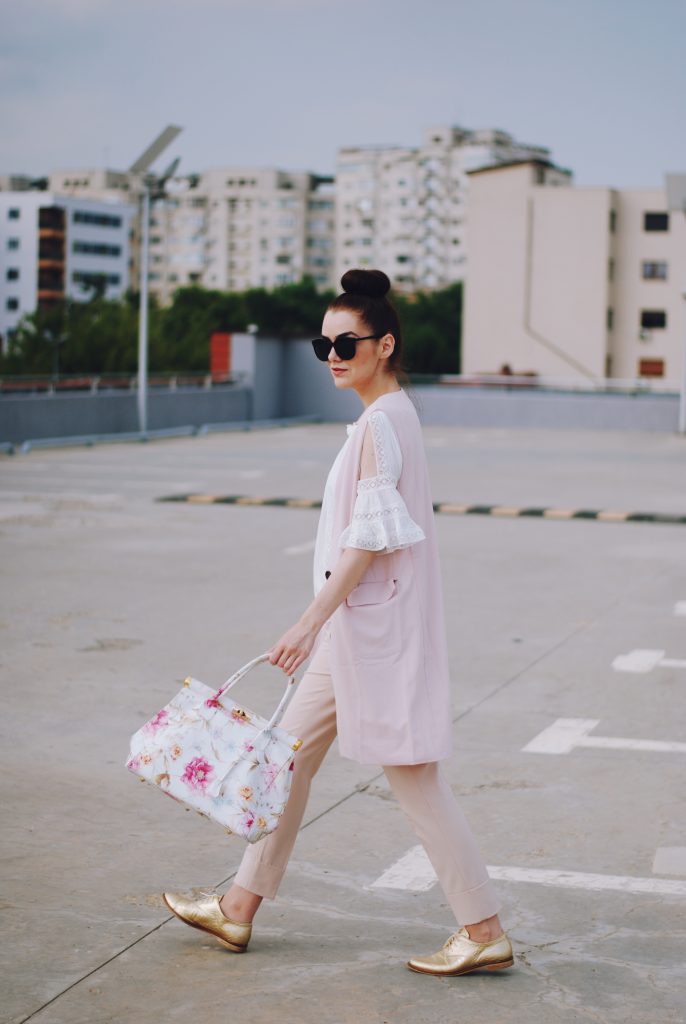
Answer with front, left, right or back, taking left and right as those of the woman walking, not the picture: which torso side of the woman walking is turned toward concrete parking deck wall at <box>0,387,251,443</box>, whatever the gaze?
right

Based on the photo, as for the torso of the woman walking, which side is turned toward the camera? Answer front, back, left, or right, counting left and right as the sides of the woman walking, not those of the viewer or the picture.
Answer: left

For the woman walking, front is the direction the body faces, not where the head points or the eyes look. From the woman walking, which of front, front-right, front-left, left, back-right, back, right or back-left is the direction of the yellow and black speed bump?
right

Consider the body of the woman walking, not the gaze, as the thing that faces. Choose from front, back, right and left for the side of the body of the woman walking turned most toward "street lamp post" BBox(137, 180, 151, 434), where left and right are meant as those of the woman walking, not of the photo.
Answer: right

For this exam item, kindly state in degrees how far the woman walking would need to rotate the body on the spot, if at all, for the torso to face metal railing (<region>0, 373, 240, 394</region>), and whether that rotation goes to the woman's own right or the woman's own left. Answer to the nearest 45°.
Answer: approximately 90° to the woman's own right

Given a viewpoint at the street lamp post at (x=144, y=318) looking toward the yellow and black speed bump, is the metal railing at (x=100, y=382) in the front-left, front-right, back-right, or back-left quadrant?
back-right

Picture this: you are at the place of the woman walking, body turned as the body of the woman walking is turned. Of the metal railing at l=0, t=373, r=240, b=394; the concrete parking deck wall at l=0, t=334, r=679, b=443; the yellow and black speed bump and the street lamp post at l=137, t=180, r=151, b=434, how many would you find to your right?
4

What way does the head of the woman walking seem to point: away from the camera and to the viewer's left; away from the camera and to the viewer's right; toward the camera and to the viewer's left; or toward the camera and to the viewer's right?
toward the camera and to the viewer's left
